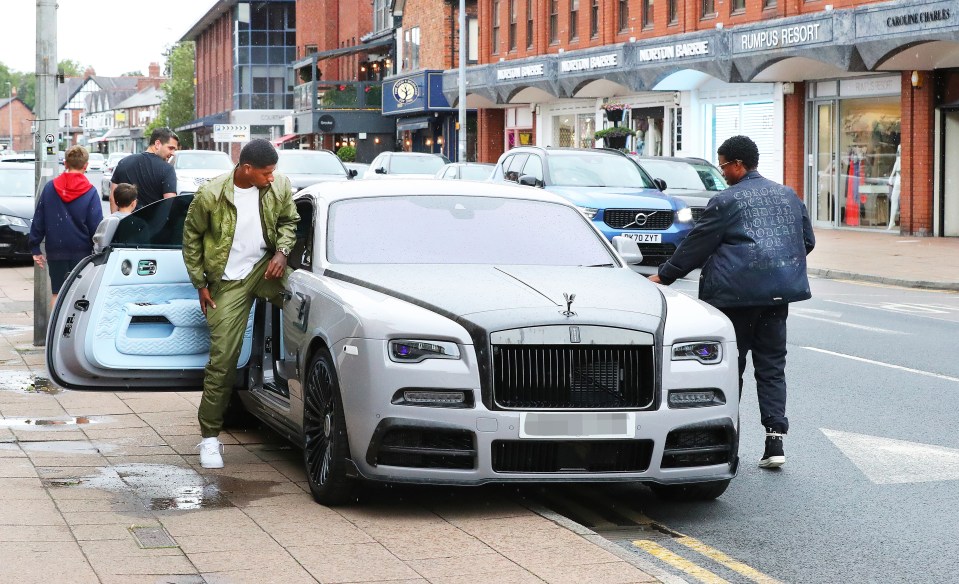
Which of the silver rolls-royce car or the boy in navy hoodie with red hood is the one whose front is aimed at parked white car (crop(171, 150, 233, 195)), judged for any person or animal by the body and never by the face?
the boy in navy hoodie with red hood

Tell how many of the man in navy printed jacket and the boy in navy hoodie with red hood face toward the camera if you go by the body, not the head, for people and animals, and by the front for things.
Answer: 0

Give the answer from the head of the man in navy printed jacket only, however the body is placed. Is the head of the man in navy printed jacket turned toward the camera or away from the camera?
away from the camera

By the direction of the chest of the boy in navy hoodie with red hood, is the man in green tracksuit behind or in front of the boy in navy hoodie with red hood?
behind

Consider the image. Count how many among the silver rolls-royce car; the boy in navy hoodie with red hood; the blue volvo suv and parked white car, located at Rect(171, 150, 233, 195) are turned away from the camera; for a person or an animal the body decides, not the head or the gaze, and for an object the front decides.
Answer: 1

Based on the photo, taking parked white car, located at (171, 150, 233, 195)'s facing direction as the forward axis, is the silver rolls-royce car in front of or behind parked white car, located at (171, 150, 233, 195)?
in front

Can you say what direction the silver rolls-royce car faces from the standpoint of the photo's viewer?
facing the viewer and to the right of the viewer

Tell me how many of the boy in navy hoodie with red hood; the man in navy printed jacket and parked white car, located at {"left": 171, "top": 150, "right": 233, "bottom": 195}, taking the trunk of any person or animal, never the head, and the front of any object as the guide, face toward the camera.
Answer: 1

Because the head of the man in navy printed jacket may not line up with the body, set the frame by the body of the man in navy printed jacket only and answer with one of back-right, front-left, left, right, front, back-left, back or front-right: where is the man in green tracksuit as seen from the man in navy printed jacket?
front-left

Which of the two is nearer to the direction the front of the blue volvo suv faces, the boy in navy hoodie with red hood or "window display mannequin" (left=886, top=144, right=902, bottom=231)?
the boy in navy hoodie with red hood

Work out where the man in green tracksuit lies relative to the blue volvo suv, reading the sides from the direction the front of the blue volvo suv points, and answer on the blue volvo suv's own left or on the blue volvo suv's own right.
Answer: on the blue volvo suv's own right

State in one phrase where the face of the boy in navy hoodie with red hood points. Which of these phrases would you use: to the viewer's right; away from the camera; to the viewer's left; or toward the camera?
away from the camera

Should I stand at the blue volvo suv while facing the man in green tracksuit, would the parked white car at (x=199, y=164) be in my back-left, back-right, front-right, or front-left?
back-right

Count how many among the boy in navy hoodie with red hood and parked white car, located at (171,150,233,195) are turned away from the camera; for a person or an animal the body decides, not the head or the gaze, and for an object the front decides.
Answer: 1

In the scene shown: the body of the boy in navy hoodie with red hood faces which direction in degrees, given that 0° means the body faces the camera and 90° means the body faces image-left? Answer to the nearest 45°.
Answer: approximately 180°
